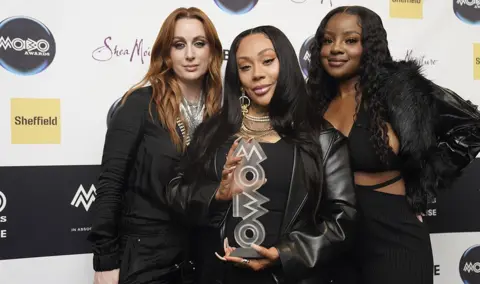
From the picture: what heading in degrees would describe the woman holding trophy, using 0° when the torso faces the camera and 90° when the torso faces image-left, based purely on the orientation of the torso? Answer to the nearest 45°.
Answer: approximately 0°

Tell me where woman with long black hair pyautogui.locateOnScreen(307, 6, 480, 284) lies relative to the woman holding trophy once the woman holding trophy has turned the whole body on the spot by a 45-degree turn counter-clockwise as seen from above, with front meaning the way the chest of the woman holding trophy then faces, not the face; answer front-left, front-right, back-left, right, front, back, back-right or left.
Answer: left

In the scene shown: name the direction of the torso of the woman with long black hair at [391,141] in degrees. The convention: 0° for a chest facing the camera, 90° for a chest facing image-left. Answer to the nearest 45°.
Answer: approximately 45°
